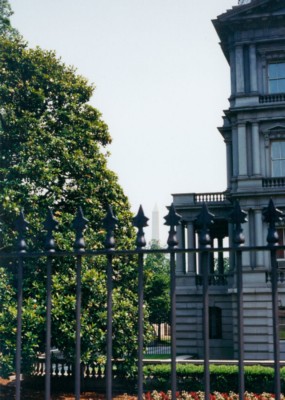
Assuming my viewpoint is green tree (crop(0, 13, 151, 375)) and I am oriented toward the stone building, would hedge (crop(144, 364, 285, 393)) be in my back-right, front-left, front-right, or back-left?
front-right

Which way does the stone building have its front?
toward the camera

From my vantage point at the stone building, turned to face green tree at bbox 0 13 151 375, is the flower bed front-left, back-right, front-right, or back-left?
front-left

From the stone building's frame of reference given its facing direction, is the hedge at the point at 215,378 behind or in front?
in front

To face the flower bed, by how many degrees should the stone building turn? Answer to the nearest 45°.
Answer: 0° — it already faces it

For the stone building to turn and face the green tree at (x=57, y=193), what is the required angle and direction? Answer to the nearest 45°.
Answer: approximately 45° to its right
